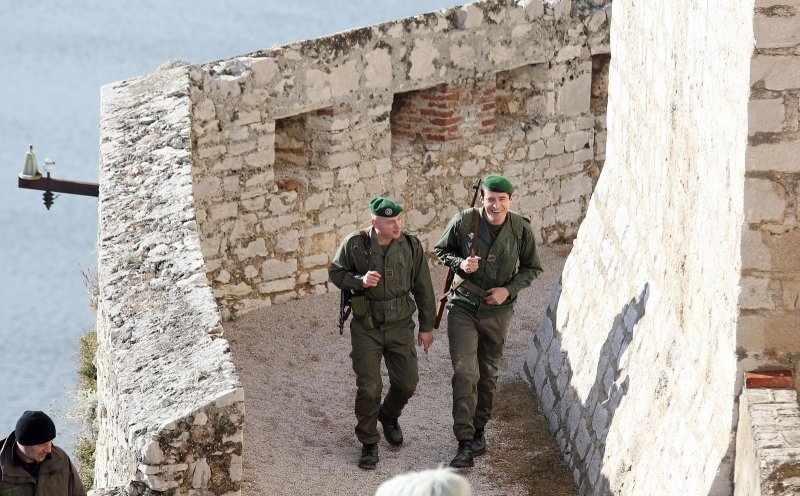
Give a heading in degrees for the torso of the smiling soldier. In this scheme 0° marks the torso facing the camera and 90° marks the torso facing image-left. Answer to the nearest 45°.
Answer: approximately 0°

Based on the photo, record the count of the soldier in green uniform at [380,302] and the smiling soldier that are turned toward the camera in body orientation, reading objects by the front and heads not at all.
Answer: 2

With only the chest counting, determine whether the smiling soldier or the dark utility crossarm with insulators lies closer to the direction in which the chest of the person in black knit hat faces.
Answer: the smiling soldier

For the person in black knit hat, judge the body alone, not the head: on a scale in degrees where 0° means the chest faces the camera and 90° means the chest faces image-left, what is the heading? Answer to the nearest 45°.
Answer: approximately 315°

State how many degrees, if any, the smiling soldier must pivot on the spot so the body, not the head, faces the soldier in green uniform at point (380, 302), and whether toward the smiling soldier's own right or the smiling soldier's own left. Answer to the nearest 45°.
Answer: approximately 90° to the smiling soldier's own right

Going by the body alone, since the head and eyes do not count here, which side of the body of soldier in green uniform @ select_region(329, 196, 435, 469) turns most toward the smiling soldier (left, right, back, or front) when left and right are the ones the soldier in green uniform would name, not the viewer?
left
